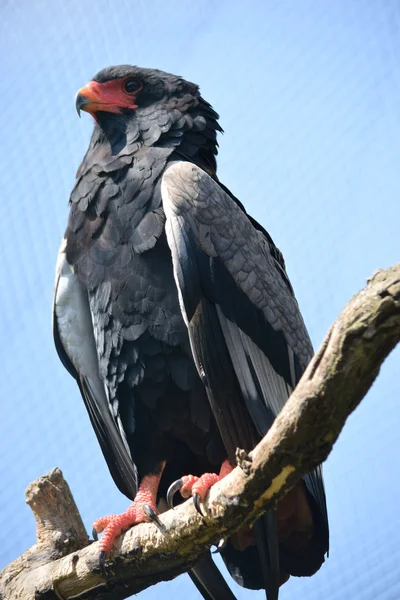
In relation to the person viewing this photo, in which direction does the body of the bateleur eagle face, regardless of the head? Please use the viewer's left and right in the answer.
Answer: facing the viewer and to the left of the viewer
